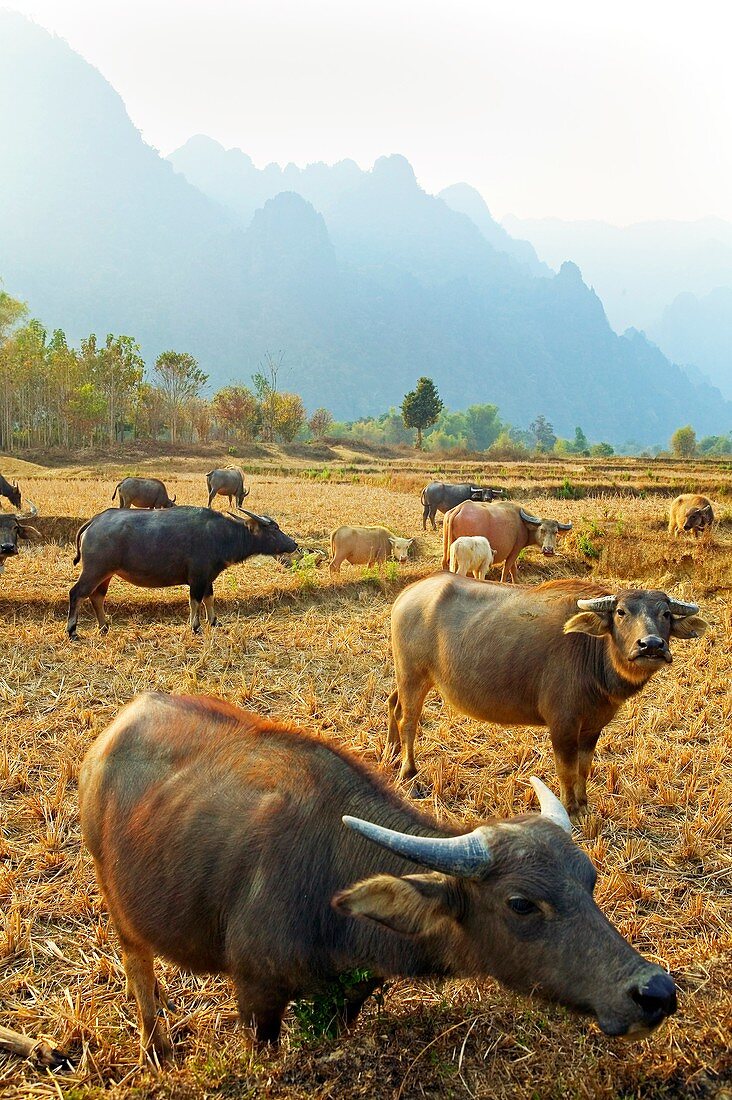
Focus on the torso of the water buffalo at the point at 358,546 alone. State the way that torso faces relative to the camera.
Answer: to the viewer's right

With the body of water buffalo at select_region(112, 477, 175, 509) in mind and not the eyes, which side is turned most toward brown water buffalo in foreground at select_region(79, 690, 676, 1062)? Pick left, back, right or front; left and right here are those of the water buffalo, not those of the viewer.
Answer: right

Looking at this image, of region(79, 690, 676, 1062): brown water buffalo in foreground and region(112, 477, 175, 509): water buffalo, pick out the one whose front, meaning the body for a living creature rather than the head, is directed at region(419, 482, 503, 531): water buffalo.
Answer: region(112, 477, 175, 509): water buffalo

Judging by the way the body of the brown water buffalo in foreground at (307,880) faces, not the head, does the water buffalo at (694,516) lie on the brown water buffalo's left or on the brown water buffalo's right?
on the brown water buffalo's left

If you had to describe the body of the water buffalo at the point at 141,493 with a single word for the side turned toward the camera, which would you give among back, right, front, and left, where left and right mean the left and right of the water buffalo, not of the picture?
right

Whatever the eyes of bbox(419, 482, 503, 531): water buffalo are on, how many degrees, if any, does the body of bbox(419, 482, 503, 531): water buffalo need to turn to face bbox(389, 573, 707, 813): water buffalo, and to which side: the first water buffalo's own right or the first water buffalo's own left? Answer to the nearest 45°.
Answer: approximately 90° to the first water buffalo's own right

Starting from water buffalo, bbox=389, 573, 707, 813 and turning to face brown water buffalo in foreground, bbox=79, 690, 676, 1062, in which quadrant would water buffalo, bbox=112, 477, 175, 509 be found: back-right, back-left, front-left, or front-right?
back-right

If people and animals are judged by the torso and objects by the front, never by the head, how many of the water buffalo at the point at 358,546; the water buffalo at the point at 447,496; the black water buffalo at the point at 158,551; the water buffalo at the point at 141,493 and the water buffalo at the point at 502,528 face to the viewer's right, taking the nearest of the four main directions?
5

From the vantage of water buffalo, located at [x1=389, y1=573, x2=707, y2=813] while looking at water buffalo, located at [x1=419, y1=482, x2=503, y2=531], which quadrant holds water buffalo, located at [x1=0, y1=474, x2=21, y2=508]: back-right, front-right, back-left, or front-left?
front-left

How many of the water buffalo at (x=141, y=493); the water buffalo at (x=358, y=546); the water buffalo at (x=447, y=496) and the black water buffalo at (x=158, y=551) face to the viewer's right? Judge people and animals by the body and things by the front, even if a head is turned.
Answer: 4

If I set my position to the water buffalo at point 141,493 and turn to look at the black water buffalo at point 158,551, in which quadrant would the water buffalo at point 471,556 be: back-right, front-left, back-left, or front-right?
front-left

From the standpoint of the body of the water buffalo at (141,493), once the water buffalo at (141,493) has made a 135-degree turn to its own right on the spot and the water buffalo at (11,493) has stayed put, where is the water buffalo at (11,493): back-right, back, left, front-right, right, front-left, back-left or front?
right

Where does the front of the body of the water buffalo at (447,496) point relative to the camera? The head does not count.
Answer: to the viewer's right

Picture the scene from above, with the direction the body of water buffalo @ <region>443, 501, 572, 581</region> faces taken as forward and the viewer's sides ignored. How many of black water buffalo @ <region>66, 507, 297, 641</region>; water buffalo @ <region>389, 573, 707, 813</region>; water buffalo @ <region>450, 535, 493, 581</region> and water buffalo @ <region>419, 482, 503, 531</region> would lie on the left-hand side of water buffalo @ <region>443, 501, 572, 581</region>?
1

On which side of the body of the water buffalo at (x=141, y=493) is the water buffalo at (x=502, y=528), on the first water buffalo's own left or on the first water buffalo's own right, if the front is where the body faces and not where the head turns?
on the first water buffalo's own right

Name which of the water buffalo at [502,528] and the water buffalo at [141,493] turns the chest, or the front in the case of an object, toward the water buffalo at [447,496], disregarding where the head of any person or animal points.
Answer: the water buffalo at [141,493]

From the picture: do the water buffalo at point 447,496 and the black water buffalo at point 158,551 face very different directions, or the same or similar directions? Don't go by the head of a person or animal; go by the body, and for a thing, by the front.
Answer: same or similar directions
